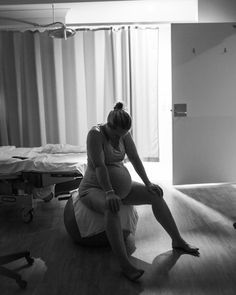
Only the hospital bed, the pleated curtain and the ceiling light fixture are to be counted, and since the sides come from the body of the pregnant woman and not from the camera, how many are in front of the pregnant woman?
0

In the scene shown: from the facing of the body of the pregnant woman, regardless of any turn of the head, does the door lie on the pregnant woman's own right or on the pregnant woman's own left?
on the pregnant woman's own left

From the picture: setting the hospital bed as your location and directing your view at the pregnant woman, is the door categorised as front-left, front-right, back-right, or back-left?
front-left

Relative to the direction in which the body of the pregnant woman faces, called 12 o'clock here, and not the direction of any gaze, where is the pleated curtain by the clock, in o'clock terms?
The pleated curtain is roughly at 7 o'clock from the pregnant woman.

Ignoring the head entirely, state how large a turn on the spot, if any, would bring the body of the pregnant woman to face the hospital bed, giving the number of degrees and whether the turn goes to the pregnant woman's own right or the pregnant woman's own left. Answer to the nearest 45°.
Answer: approximately 180°

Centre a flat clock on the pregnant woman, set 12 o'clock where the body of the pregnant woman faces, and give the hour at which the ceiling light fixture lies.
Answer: The ceiling light fixture is roughly at 7 o'clock from the pregnant woman.

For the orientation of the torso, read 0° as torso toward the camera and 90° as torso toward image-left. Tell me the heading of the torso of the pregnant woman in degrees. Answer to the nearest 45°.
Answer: approximately 315°
